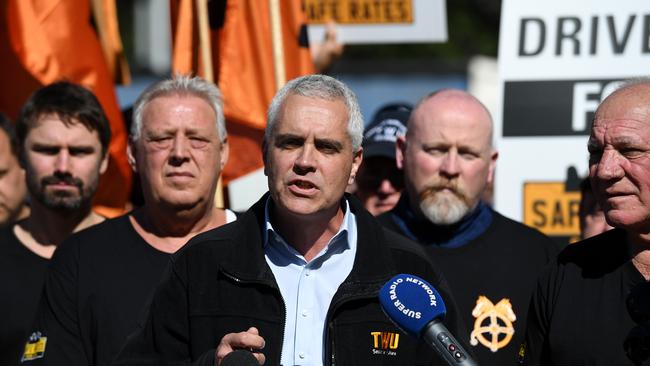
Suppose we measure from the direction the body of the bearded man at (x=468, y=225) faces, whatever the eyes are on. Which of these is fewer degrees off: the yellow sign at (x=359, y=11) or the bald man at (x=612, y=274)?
the bald man

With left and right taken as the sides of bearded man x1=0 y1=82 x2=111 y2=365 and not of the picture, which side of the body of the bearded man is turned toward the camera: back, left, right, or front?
front

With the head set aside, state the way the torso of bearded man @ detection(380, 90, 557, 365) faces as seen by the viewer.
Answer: toward the camera

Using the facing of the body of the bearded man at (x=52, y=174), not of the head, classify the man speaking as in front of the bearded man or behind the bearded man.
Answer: in front

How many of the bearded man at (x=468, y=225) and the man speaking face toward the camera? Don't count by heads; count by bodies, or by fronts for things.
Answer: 2

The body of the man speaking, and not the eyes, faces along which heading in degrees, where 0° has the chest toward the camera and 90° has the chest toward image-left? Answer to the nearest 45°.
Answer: approximately 0°

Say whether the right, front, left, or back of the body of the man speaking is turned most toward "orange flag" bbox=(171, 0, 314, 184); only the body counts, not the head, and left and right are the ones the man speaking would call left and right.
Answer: back

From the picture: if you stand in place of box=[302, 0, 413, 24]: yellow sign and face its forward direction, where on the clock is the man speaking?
The man speaking is roughly at 12 o'clock from the yellow sign.

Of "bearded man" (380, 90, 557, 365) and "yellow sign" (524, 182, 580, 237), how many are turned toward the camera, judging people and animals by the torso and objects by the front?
2

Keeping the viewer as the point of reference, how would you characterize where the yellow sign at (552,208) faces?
facing the viewer
